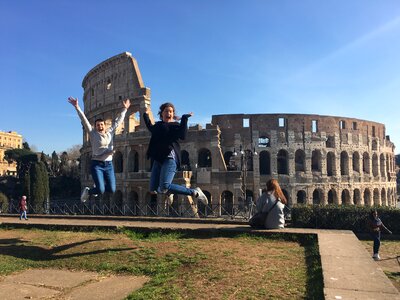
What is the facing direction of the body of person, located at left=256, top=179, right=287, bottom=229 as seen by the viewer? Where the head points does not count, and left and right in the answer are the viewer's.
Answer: facing away from the viewer and to the left of the viewer

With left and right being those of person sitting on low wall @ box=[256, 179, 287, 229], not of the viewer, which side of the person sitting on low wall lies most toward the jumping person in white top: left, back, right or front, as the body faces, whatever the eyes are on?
left

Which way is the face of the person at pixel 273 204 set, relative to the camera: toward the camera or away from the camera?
away from the camera

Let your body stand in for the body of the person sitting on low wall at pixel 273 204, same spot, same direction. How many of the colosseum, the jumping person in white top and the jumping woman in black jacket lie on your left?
2

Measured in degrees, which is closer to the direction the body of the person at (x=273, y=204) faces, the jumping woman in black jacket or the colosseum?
the colosseum

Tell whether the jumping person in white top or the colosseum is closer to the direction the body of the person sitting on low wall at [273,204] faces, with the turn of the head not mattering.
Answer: the colosseum

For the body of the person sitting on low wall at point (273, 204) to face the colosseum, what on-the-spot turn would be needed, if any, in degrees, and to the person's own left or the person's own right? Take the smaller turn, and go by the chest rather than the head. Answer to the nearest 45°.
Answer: approximately 45° to the person's own right

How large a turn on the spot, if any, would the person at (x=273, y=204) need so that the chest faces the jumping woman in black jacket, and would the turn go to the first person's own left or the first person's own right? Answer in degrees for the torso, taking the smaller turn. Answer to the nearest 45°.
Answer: approximately 90° to the first person's own left
